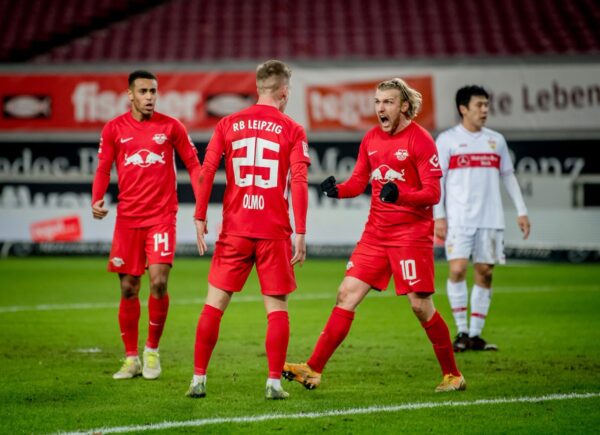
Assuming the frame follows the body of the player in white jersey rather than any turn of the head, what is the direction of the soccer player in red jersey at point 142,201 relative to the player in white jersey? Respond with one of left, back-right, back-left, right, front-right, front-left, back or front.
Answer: front-right

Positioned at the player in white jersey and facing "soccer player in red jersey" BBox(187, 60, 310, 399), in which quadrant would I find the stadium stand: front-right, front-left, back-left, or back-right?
back-right

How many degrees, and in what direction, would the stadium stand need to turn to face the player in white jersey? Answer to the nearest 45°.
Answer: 0° — it already faces them

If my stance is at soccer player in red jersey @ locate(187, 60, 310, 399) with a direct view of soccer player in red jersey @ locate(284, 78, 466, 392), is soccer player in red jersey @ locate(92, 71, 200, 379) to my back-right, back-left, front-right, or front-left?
back-left

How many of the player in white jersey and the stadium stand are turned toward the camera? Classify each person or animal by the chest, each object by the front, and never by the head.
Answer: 2

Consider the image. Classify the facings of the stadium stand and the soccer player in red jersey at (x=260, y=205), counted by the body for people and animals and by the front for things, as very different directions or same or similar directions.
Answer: very different directions

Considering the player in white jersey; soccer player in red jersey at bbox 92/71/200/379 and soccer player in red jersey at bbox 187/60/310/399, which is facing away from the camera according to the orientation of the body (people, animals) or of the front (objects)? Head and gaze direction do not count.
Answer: soccer player in red jersey at bbox 187/60/310/399

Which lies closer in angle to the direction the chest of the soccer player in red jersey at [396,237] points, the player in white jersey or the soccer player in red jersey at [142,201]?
the soccer player in red jersey

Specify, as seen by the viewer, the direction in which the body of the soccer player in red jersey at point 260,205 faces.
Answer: away from the camera
